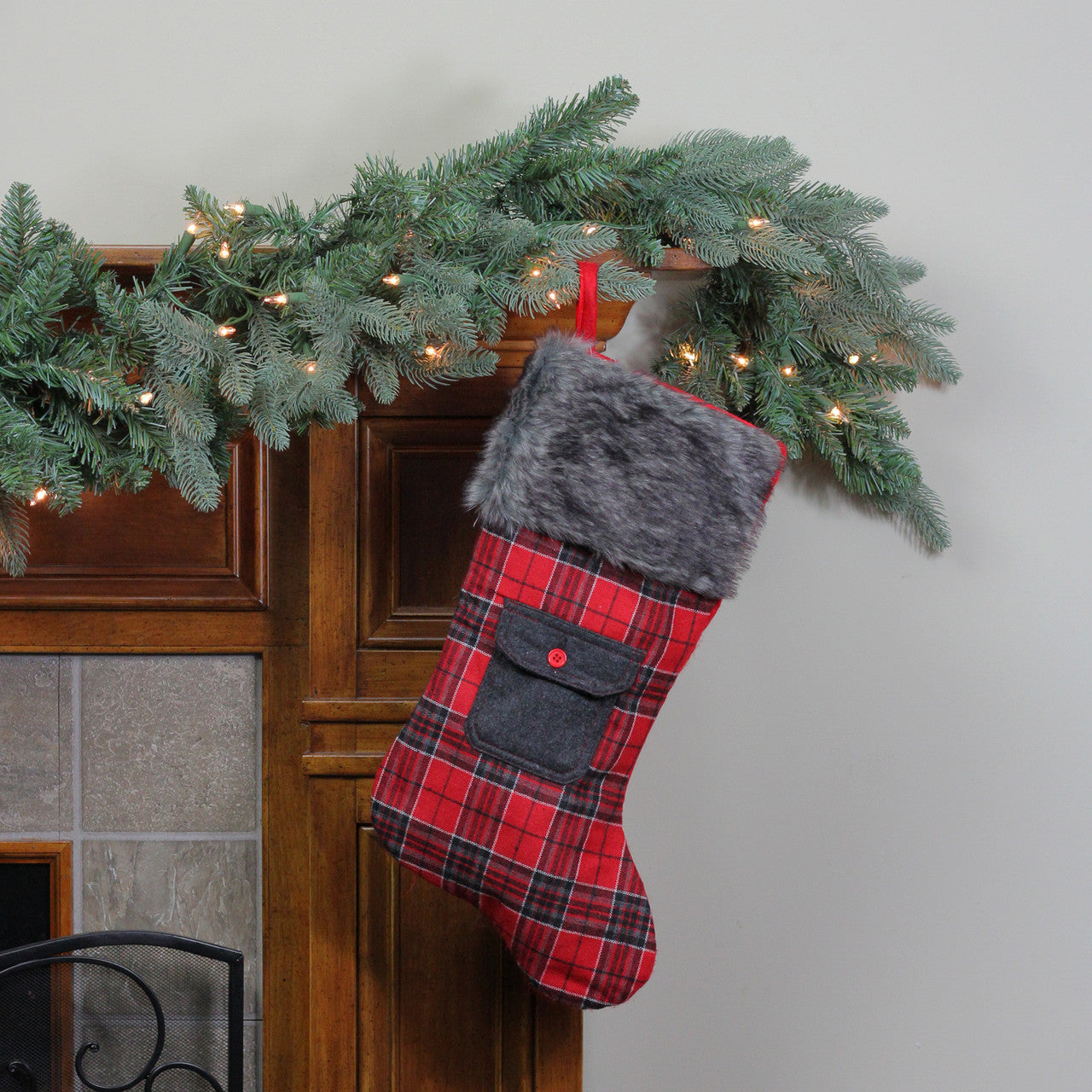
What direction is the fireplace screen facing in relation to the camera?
toward the camera

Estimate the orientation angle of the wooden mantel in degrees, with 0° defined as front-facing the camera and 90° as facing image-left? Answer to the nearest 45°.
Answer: approximately 0°

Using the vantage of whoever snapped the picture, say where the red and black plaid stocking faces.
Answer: facing the viewer

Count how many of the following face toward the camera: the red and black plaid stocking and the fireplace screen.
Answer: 2
